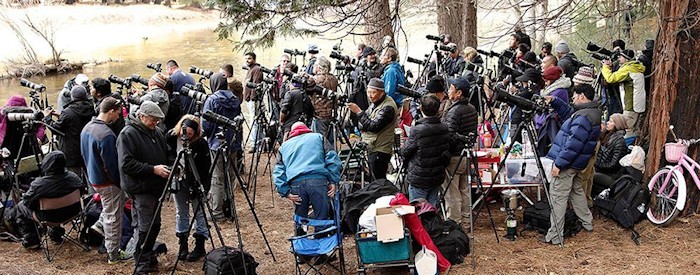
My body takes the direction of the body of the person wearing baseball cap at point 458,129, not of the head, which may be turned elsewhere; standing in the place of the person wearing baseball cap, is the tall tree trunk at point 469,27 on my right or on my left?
on my right

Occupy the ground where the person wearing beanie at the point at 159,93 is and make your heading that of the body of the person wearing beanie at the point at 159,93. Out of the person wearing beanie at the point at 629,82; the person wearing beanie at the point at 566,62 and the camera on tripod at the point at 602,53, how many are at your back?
3

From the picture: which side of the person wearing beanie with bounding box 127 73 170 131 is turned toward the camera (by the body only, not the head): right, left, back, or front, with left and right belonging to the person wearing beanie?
left

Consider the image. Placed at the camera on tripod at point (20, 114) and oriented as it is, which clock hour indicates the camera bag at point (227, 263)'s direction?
The camera bag is roughly at 8 o'clock from the camera on tripod.

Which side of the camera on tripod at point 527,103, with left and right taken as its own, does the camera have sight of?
left

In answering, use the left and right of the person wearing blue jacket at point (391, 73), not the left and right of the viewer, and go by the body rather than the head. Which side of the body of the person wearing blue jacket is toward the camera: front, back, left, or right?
left

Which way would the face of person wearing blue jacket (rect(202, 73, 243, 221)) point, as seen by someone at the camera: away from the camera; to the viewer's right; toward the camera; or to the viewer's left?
away from the camera

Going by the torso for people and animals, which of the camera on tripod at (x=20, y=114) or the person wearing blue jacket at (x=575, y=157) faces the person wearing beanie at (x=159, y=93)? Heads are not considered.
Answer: the person wearing blue jacket

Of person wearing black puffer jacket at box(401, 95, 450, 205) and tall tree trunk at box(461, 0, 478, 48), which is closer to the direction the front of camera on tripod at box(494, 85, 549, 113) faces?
the person wearing black puffer jacket

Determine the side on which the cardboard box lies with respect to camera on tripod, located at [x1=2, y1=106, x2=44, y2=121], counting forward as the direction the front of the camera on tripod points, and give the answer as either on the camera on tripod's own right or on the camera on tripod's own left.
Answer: on the camera on tripod's own left

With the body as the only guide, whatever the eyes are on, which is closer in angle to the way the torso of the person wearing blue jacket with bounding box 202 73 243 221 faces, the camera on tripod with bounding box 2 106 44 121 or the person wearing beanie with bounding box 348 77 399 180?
the camera on tripod

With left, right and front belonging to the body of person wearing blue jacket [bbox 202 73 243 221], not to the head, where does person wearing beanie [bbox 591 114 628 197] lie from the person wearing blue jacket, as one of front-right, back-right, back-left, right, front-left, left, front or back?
back-right

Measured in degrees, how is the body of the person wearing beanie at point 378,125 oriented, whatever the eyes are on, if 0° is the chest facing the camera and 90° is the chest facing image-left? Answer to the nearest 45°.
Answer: approximately 45°

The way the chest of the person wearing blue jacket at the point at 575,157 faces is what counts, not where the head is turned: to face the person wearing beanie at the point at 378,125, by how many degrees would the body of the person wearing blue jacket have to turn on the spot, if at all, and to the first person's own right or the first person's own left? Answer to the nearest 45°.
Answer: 0° — they already face them

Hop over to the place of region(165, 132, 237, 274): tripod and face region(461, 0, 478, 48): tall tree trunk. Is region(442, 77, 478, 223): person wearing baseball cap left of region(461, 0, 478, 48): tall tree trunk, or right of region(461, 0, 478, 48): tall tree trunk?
right
